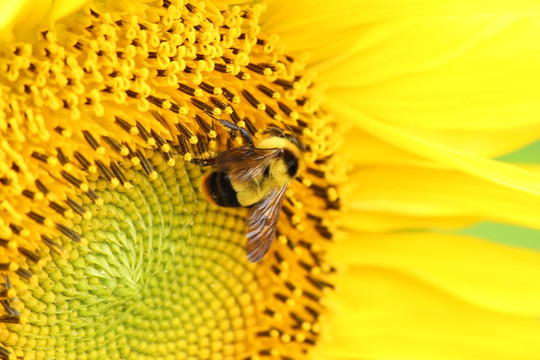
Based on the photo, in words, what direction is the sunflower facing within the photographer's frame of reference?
facing the viewer
